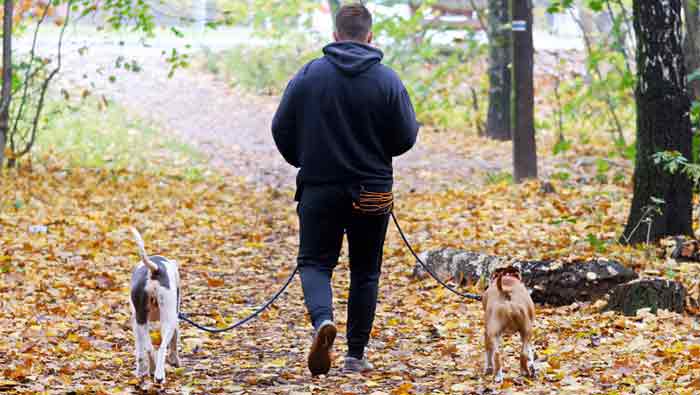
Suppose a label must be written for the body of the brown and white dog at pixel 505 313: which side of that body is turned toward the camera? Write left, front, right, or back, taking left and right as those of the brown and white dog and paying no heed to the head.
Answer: back

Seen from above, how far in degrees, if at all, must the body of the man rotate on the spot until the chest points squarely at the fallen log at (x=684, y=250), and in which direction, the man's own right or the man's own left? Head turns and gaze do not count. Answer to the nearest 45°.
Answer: approximately 45° to the man's own right

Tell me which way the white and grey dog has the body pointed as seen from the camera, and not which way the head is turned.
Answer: away from the camera

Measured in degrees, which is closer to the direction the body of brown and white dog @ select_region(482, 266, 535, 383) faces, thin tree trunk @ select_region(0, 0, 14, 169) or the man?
the thin tree trunk

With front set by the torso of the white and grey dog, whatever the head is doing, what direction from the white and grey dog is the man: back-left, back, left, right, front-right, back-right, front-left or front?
right

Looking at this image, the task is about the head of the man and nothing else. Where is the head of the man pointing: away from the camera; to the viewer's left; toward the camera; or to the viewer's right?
away from the camera

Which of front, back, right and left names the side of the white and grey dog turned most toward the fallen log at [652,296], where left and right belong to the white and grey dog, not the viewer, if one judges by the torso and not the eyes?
right

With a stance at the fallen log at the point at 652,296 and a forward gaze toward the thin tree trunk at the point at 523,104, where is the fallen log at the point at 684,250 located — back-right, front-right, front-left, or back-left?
front-right

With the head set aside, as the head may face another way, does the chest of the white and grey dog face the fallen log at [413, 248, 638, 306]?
no

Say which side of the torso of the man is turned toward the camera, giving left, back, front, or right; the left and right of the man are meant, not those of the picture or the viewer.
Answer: back

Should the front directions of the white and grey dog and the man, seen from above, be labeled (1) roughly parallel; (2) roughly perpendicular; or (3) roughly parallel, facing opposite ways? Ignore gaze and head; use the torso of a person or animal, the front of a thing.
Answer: roughly parallel

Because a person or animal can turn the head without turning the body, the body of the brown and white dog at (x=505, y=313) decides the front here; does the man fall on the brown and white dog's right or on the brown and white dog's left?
on the brown and white dog's left

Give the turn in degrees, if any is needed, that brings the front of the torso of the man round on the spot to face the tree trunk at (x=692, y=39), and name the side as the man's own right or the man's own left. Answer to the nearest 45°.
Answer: approximately 45° to the man's own right

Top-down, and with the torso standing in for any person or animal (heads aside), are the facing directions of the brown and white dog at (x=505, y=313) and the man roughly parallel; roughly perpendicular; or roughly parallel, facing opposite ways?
roughly parallel

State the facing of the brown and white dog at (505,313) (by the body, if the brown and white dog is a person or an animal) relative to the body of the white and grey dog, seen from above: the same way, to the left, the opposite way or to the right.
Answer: the same way

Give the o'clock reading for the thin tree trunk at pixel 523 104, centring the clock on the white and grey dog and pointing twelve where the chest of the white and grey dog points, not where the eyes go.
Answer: The thin tree trunk is roughly at 1 o'clock from the white and grey dog.
